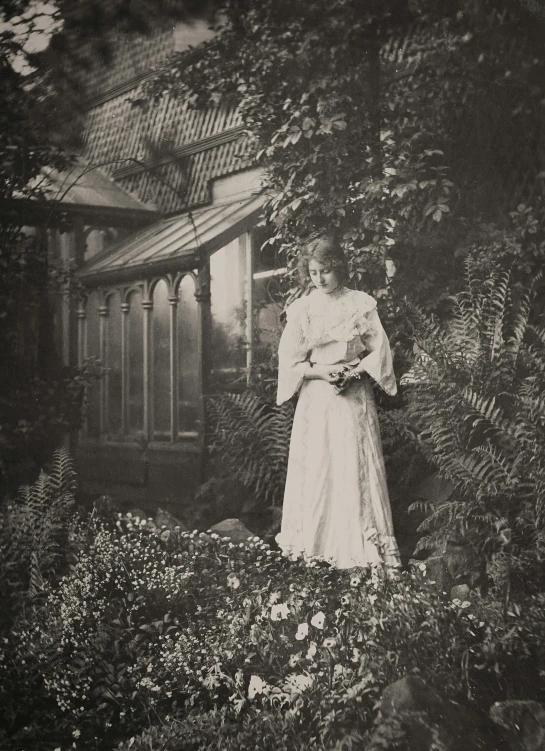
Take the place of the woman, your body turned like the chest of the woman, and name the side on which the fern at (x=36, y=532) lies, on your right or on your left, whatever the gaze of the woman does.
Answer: on your right

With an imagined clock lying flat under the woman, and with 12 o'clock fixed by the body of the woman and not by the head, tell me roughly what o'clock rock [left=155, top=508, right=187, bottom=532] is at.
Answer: The rock is roughly at 4 o'clock from the woman.

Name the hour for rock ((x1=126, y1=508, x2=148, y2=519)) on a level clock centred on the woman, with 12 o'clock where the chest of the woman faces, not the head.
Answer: The rock is roughly at 4 o'clock from the woman.

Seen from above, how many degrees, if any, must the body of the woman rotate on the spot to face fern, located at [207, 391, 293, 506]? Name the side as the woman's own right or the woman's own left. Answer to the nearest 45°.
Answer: approximately 135° to the woman's own right

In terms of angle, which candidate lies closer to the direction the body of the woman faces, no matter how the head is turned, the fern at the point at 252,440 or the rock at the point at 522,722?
the rock

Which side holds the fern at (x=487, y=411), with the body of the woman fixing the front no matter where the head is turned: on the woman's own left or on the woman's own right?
on the woman's own left

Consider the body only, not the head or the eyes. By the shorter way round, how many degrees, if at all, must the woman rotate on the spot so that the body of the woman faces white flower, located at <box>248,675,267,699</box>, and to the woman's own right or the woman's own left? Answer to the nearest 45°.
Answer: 0° — they already face it

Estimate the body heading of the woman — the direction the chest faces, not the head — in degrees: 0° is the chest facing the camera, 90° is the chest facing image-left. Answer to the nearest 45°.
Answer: approximately 0°
